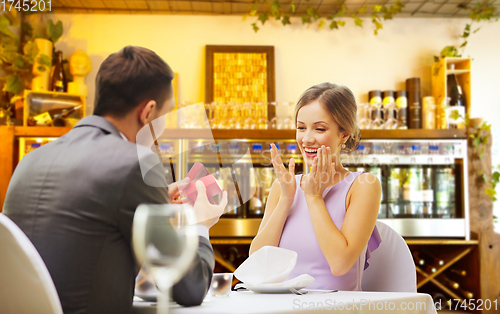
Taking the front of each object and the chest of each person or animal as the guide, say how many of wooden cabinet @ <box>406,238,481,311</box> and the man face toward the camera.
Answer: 1

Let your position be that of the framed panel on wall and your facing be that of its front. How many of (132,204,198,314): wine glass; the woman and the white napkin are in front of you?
3

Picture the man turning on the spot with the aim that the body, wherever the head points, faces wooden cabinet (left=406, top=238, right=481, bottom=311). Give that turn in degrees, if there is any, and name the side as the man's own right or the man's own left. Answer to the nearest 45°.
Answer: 0° — they already face it

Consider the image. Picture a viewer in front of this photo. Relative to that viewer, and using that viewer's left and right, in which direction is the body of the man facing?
facing away from the viewer and to the right of the viewer

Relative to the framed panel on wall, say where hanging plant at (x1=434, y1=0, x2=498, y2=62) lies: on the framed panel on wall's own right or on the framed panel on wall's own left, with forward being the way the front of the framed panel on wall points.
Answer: on the framed panel on wall's own left

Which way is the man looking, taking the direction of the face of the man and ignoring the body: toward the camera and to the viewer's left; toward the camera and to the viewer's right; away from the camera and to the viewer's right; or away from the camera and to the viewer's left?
away from the camera and to the viewer's right

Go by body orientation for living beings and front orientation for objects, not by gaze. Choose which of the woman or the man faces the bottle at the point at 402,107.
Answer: the man

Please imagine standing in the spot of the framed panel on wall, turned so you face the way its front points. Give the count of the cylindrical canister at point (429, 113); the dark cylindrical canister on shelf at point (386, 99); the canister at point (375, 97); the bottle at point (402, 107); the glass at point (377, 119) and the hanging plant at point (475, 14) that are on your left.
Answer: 6

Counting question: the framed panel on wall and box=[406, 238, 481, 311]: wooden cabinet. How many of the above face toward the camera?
2

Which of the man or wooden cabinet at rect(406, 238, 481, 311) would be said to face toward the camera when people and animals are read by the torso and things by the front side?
the wooden cabinet

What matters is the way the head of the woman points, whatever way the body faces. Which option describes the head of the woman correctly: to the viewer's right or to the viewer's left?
to the viewer's left

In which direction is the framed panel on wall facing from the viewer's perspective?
toward the camera

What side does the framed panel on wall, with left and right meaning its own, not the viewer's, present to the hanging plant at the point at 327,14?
left
